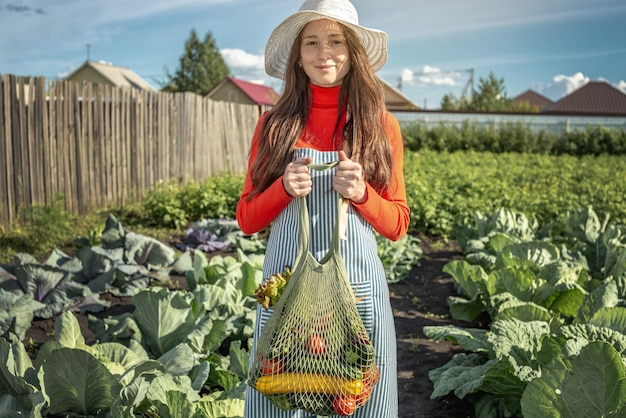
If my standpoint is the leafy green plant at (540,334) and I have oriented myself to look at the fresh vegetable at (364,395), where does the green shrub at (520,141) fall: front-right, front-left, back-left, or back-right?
back-right

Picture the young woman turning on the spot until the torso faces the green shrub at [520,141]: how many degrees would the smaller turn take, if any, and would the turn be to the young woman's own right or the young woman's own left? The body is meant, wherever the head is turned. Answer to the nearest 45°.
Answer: approximately 180°

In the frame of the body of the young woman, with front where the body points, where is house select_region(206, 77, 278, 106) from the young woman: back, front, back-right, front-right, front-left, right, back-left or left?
back

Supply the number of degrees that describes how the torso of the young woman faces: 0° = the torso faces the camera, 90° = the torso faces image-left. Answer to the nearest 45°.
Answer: approximately 0°

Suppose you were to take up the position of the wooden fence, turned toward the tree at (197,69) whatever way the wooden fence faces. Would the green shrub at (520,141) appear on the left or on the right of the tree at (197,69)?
right

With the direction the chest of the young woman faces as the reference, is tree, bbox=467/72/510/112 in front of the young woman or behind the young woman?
behind

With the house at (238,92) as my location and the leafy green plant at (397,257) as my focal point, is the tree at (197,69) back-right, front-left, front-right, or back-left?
back-right

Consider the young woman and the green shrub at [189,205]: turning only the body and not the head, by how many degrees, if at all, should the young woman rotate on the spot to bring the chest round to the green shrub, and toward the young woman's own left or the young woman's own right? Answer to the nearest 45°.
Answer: approximately 180°
